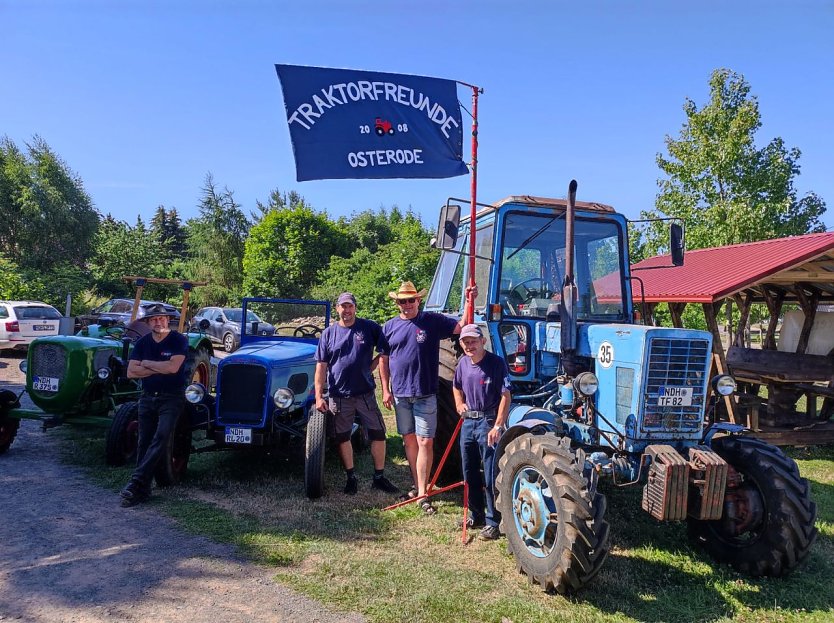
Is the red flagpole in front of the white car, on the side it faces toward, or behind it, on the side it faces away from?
behind

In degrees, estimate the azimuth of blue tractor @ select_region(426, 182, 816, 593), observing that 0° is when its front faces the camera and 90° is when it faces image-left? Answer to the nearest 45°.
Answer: approximately 315°

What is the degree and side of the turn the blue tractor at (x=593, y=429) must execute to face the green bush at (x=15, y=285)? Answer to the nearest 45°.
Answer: approximately 180°

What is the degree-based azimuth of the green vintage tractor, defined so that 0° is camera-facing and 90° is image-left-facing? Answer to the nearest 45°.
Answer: approximately 45°

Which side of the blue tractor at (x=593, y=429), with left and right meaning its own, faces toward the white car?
back

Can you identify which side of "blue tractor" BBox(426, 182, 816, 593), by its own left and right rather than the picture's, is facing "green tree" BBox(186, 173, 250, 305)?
back

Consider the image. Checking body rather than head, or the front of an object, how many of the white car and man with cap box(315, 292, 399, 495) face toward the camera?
1

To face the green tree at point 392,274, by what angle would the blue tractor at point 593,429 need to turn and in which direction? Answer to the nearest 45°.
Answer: approximately 180°
